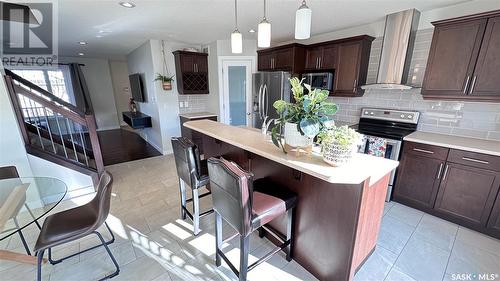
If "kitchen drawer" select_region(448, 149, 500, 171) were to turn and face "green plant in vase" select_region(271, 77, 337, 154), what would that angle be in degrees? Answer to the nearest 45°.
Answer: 0° — it already faces it

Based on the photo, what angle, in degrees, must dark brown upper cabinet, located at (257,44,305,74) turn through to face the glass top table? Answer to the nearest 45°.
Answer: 0° — it already faces it

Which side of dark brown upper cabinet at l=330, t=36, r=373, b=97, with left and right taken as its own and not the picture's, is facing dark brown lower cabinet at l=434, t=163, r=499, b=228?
left

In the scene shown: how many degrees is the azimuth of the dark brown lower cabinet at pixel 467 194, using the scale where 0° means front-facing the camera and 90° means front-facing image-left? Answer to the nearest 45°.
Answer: approximately 0°

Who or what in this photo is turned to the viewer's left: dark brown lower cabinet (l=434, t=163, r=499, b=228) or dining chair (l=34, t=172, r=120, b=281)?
the dining chair

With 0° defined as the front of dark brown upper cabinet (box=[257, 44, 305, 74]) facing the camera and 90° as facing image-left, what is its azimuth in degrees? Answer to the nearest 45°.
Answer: approximately 45°

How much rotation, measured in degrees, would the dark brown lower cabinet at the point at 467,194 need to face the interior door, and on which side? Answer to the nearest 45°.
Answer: approximately 90° to its right

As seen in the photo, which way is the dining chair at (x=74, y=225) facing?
to the viewer's left

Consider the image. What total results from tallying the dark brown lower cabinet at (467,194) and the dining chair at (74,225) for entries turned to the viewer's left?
1

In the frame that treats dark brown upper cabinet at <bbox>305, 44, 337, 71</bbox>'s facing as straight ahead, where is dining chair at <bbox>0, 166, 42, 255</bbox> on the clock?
The dining chair is roughly at 12 o'clock from the dark brown upper cabinet.
